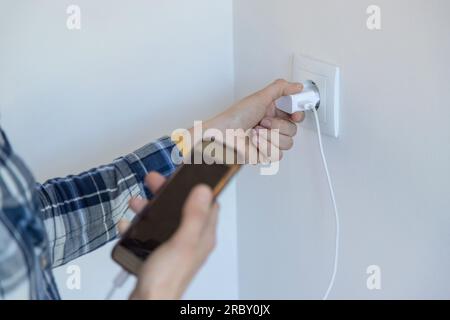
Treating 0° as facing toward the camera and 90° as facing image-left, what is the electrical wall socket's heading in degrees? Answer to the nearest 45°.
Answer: approximately 45°
